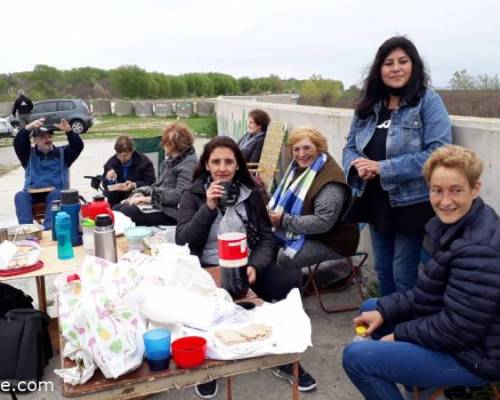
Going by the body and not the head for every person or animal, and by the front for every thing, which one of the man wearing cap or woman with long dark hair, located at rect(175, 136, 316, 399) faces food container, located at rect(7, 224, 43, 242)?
the man wearing cap

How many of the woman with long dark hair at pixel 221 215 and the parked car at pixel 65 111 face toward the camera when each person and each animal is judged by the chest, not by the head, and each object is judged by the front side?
1

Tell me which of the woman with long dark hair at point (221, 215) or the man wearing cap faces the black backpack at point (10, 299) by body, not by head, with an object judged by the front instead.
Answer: the man wearing cap

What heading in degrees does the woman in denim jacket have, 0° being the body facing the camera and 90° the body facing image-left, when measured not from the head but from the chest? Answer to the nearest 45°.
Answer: approximately 45°

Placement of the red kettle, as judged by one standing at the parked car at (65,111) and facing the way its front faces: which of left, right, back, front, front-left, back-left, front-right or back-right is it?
left

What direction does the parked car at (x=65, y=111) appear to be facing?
to the viewer's left

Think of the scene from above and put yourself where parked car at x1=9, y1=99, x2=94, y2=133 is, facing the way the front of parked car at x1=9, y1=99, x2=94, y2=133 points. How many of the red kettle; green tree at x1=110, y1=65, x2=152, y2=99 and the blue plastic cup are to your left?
2

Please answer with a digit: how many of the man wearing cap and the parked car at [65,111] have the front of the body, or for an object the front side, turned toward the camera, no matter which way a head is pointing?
1

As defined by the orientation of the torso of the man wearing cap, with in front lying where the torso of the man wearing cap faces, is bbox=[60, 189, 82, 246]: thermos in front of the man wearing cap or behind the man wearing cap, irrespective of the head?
in front

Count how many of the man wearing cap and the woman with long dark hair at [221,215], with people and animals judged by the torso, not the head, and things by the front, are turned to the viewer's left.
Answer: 0

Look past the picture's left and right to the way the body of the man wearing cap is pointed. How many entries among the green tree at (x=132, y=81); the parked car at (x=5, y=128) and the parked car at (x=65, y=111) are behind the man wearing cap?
3

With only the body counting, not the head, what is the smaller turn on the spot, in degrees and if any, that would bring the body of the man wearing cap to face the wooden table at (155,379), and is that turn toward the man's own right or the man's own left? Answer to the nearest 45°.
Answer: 0° — they already face it

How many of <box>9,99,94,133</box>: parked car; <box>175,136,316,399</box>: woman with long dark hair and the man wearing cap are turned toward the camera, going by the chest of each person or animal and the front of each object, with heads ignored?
2
